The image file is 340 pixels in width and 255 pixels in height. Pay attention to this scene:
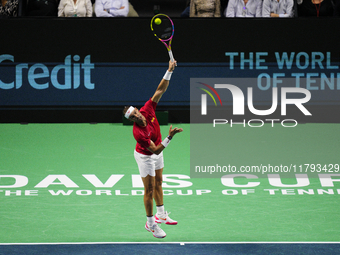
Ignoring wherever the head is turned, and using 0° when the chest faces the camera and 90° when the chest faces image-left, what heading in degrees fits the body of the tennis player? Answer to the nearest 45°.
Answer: approximately 315°
